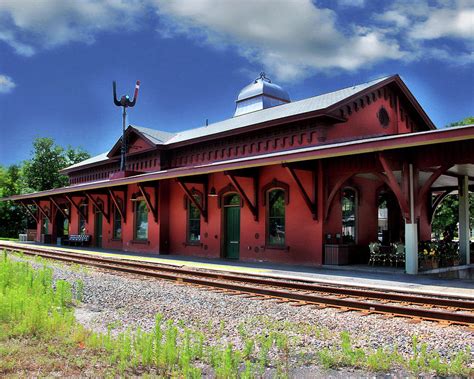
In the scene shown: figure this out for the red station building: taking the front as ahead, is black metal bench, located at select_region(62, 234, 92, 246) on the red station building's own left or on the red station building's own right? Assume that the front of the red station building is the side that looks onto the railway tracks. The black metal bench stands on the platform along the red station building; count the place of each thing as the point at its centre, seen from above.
on the red station building's own right

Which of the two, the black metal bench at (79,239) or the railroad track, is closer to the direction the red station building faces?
the railroad track

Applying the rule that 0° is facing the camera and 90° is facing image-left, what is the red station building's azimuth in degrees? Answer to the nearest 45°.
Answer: approximately 45°
